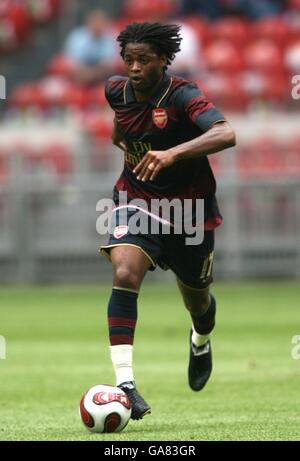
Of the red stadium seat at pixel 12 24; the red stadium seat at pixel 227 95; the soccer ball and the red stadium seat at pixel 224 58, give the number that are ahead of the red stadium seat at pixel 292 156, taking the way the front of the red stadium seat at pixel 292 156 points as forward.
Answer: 1

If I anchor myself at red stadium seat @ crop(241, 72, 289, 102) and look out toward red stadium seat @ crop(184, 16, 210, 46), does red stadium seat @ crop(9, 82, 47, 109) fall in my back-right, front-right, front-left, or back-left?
front-left

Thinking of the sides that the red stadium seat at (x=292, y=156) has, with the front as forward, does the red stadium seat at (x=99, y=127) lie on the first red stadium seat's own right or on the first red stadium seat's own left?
on the first red stadium seat's own right

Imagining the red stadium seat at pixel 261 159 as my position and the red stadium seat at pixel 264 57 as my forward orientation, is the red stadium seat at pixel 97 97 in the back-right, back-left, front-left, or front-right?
front-left

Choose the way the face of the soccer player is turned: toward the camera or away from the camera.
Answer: toward the camera

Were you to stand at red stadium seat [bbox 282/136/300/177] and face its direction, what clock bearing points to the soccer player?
The soccer player is roughly at 12 o'clock from the red stadium seat.

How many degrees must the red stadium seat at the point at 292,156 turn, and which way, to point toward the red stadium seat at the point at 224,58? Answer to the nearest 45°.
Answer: approximately 135° to its right

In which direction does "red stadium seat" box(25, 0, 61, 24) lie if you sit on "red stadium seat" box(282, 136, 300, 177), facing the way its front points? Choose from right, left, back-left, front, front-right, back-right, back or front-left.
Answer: back-right

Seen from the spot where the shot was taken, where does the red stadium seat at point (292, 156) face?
facing the viewer

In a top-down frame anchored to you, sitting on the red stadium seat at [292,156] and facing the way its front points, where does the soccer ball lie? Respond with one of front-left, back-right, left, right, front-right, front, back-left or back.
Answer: front

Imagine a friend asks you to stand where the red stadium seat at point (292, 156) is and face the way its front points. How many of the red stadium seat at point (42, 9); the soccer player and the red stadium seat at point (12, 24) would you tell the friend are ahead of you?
1

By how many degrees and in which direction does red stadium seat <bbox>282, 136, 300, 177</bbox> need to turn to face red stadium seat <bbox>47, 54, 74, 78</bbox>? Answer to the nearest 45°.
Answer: approximately 135° to its right
